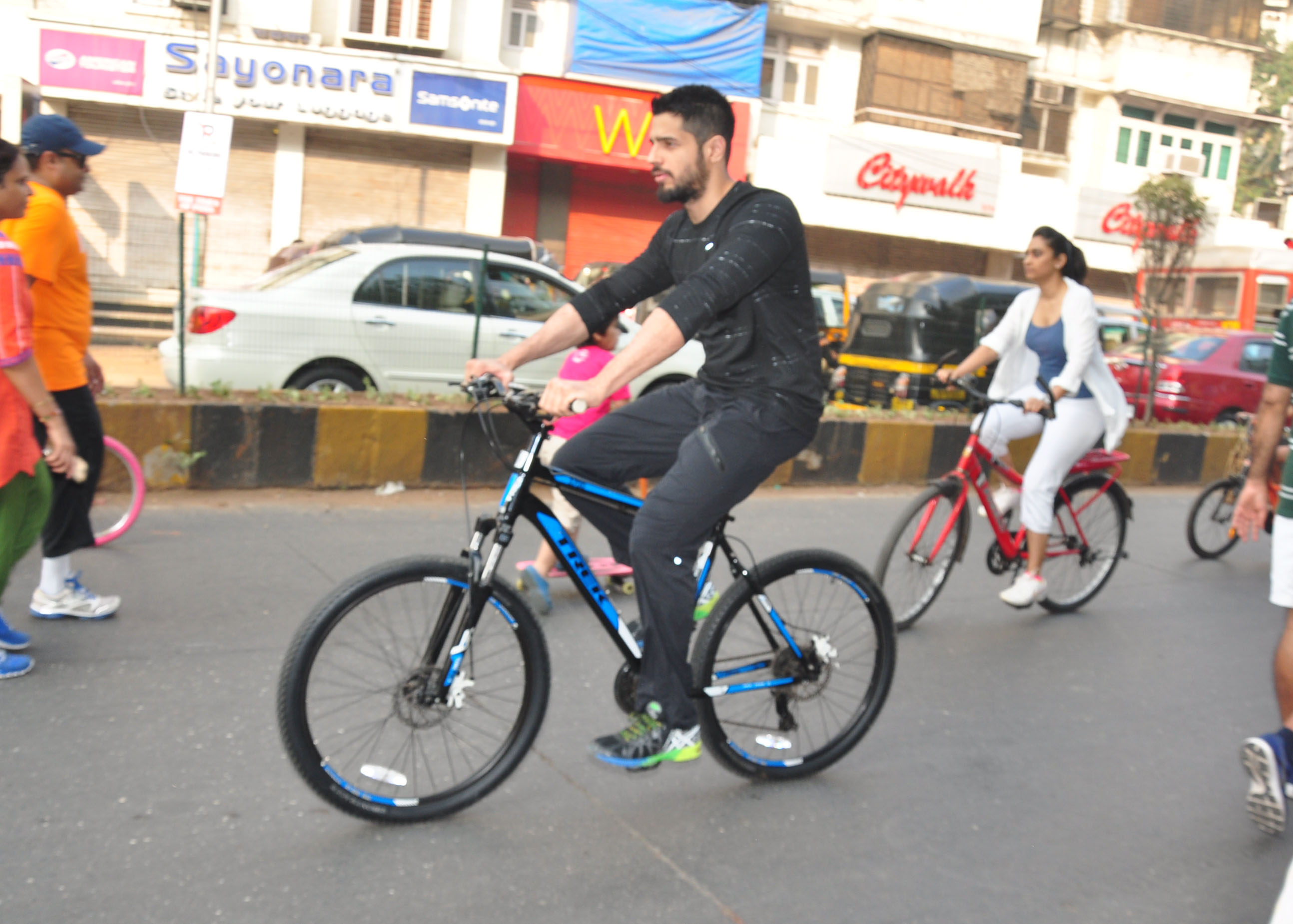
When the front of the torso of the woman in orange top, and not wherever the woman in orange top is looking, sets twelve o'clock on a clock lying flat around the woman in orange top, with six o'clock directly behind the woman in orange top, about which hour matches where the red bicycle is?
The red bicycle is roughly at 12 o'clock from the woman in orange top.

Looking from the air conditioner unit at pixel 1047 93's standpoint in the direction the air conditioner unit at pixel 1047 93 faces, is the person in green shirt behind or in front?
in front

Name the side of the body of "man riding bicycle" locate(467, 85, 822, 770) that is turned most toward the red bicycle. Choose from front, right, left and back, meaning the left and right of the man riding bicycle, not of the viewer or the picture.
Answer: back

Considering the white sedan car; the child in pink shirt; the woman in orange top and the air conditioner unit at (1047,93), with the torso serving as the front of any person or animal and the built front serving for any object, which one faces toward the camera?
the air conditioner unit

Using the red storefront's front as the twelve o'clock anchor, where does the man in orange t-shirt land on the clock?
The man in orange t-shirt is roughly at 12 o'clock from the red storefront.

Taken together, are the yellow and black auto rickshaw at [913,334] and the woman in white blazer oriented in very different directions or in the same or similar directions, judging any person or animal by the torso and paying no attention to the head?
very different directions

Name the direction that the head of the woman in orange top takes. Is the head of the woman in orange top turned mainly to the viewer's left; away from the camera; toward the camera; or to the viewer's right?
to the viewer's right

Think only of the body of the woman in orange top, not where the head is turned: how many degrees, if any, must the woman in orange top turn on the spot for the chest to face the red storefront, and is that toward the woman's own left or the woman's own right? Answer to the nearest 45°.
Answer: approximately 45° to the woman's own left

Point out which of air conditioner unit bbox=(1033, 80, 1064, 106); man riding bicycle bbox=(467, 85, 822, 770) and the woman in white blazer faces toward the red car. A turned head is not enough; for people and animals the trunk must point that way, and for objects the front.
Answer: the air conditioner unit

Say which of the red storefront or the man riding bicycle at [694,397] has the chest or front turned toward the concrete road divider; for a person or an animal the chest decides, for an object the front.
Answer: the red storefront
